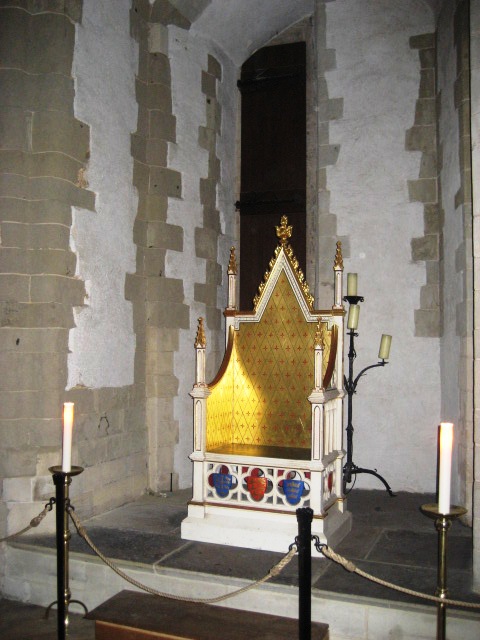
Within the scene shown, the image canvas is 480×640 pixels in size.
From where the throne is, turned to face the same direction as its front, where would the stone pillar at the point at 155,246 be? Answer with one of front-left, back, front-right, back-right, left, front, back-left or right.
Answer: right

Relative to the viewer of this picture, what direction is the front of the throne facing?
facing the viewer and to the left of the viewer

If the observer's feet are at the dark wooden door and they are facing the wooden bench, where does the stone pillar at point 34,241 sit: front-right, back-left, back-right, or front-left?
front-right

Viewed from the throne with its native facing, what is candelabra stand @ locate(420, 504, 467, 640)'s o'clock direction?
The candelabra stand is roughly at 10 o'clock from the throne.

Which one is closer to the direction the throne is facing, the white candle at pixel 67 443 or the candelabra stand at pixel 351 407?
the white candle

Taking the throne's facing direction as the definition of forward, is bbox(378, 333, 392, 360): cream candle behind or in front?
behind

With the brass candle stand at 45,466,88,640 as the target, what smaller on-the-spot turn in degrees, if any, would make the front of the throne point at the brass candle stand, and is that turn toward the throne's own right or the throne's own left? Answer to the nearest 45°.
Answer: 0° — it already faces it

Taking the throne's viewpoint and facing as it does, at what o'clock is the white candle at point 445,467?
The white candle is roughly at 10 o'clock from the throne.

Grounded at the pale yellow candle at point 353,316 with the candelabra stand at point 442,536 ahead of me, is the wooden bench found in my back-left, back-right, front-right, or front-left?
front-right

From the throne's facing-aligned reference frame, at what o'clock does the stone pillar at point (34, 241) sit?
The stone pillar is roughly at 1 o'clock from the throne.

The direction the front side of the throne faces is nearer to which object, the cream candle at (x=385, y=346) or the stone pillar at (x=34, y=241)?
the stone pillar

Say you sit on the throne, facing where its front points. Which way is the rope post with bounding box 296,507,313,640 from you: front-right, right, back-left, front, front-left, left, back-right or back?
front-left

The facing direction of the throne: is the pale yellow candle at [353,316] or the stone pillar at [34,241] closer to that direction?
the stone pillar
